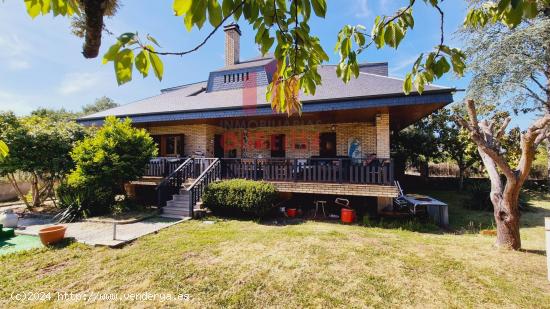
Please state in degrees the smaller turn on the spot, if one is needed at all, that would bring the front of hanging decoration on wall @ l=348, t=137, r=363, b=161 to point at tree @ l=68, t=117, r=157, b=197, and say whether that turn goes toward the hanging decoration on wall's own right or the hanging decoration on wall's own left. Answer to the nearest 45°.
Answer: approximately 45° to the hanging decoration on wall's own right

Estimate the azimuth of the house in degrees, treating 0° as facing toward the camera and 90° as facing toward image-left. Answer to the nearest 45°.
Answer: approximately 0°

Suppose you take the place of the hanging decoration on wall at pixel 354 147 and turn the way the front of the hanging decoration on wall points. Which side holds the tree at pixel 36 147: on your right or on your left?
on your right

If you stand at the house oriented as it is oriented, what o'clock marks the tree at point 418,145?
The tree is roughly at 8 o'clock from the house.

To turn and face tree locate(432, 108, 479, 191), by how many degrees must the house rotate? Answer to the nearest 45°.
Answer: approximately 135° to its left

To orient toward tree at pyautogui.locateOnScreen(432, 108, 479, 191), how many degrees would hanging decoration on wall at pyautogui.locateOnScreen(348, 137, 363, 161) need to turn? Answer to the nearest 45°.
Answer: approximately 135° to its left
